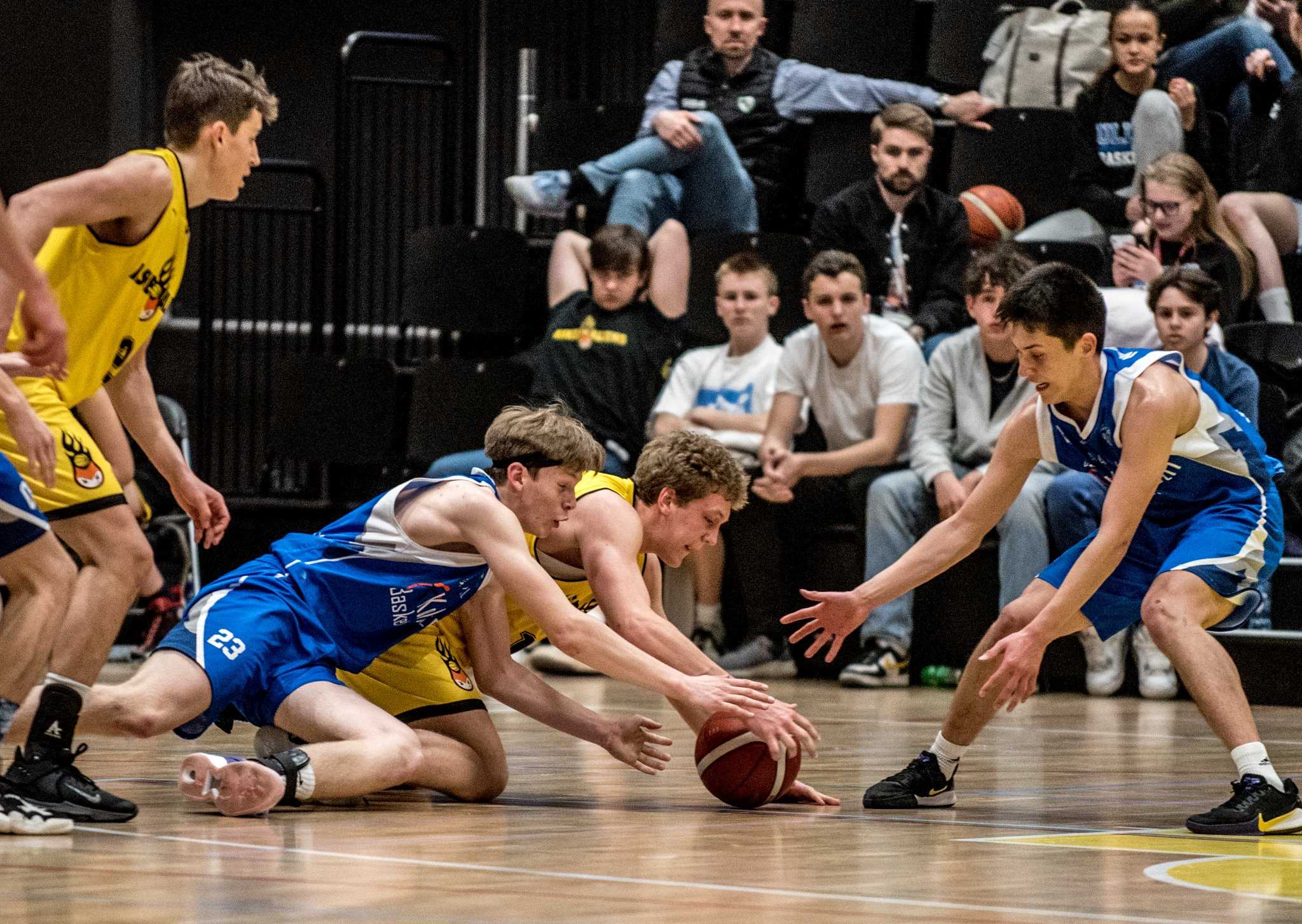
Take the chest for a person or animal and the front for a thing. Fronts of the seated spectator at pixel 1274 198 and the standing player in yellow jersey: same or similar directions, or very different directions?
very different directions

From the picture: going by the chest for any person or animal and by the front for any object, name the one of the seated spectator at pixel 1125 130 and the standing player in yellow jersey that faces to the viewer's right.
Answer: the standing player in yellow jersey

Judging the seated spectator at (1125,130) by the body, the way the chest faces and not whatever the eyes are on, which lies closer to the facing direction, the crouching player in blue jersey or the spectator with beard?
the crouching player in blue jersey

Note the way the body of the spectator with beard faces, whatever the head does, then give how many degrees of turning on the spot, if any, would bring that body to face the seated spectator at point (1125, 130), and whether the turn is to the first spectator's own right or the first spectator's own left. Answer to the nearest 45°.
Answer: approximately 90° to the first spectator's own left

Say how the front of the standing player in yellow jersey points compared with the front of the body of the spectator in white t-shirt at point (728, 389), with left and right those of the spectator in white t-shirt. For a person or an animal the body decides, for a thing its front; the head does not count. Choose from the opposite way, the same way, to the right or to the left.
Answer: to the left
